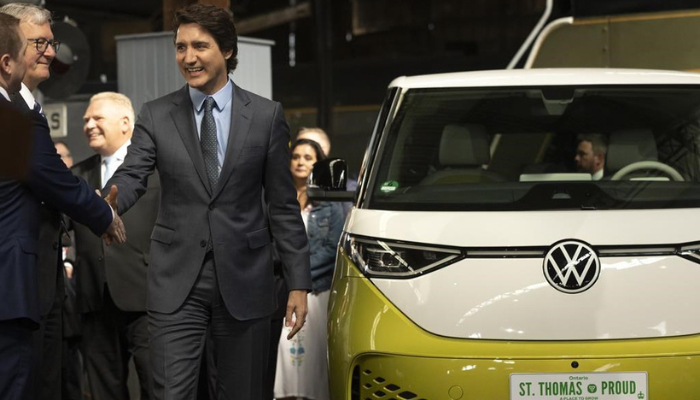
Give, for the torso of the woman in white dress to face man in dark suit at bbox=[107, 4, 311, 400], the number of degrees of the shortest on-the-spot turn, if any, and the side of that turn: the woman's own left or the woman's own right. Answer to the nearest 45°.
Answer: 0° — they already face them

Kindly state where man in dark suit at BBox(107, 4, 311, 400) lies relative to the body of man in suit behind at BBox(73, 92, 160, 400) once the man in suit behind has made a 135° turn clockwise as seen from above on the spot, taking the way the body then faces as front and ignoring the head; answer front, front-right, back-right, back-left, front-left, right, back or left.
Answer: back

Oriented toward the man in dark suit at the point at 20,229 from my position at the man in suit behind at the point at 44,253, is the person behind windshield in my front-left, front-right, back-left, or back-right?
back-left

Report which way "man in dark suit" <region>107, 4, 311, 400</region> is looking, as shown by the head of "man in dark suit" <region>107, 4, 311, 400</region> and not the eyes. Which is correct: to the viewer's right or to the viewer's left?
to the viewer's left

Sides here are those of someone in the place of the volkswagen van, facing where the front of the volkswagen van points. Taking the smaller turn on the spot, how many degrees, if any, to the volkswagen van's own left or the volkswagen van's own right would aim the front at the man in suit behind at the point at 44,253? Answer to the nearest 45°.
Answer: approximately 90° to the volkswagen van's own right

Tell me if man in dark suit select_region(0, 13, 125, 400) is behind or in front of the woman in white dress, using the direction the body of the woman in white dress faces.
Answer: in front

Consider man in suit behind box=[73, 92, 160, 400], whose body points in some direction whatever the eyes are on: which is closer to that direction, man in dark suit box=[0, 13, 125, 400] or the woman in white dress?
the man in dark suit

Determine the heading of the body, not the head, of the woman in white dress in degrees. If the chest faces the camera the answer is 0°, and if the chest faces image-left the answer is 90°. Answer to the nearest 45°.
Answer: approximately 0°

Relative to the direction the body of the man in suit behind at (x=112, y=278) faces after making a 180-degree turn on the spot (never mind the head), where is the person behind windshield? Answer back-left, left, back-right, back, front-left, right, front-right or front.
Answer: front-right

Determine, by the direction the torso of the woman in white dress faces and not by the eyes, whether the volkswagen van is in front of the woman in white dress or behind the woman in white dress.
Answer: in front

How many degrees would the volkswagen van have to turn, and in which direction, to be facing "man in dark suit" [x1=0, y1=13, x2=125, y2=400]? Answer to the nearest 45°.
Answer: approximately 90° to its right

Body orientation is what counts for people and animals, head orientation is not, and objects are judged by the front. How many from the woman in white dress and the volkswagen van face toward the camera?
2
